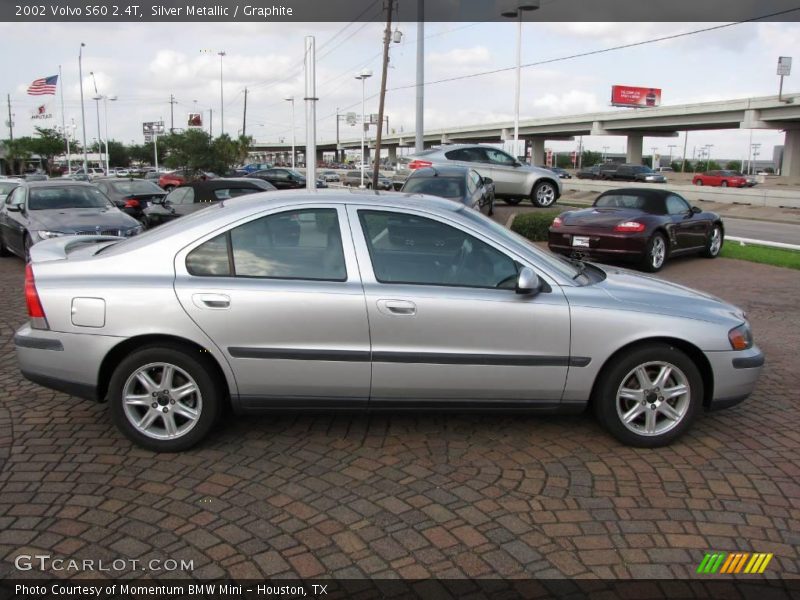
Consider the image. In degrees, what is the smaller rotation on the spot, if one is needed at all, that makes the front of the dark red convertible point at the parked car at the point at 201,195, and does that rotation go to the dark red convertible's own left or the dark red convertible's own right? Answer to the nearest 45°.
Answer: approximately 135° to the dark red convertible's own left

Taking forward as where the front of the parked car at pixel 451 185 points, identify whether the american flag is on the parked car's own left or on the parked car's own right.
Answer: on the parked car's own left

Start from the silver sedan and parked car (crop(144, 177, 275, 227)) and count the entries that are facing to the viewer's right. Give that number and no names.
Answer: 1

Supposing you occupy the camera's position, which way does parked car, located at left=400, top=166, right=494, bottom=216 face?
facing away from the viewer and to the right of the viewer

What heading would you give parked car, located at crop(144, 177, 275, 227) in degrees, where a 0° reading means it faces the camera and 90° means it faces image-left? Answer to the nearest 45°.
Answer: approximately 45°

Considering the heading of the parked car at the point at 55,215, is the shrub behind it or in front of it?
in front

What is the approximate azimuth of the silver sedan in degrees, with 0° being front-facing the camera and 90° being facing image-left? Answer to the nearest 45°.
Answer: approximately 270°

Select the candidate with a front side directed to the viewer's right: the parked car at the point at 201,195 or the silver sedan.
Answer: the silver sedan

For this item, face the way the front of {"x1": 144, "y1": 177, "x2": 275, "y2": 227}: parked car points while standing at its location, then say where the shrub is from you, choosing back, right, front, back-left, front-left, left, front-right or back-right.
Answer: back-left

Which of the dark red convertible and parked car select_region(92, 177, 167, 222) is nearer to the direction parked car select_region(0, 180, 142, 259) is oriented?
the dark red convertible

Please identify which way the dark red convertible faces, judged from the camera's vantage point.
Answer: facing away from the viewer and to the right of the viewer
